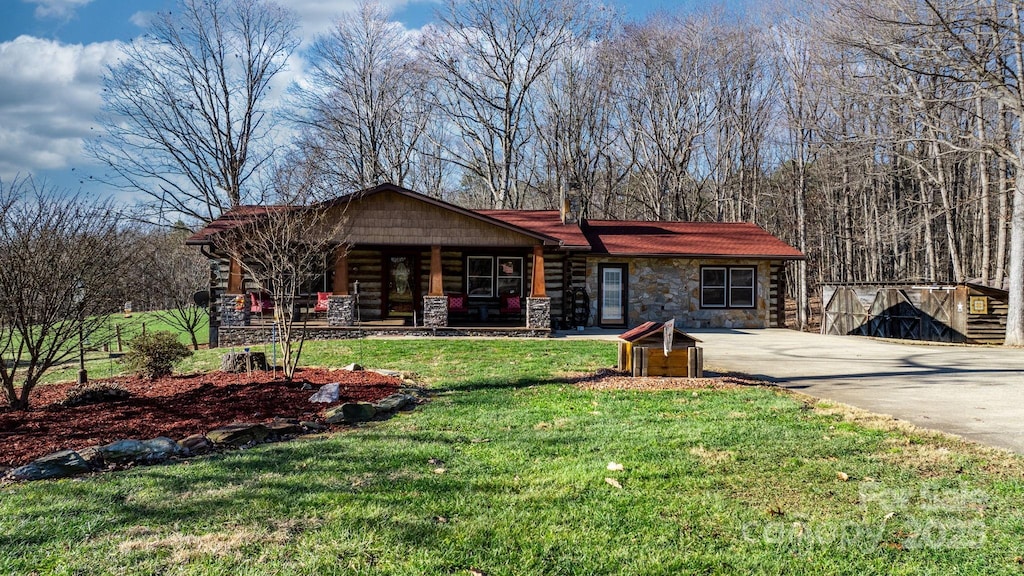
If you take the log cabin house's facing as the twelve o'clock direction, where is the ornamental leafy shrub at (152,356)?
The ornamental leafy shrub is roughly at 1 o'clock from the log cabin house.

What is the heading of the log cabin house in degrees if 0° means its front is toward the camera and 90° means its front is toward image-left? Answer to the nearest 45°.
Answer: approximately 0°

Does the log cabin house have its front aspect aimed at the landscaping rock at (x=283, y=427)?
yes

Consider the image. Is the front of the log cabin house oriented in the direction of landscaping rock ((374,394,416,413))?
yes

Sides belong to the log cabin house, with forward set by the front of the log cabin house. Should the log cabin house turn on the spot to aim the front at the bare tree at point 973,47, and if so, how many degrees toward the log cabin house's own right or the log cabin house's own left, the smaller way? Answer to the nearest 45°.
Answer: approximately 90° to the log cabin house's own left

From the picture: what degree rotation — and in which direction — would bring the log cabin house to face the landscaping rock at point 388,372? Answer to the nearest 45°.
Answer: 0° — it already faces it

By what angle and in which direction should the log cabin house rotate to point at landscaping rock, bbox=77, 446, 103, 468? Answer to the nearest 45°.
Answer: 0° — it already faces it

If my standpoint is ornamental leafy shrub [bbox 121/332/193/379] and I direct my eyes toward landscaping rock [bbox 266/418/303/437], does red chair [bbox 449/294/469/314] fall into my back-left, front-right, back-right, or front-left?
back-left

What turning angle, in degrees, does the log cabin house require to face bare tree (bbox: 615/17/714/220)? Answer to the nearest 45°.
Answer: approximately 135° to its left

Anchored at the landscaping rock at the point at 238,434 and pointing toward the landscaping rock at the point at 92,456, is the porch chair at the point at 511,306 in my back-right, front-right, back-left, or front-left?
back-right

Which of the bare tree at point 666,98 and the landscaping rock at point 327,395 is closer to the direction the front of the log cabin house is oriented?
the landscaping rock

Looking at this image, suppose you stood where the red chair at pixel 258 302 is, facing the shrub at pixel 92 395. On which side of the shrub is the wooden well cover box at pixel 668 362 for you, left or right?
left

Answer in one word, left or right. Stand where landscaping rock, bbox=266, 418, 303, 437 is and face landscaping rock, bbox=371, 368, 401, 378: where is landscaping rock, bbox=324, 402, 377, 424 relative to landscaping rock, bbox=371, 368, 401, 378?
right

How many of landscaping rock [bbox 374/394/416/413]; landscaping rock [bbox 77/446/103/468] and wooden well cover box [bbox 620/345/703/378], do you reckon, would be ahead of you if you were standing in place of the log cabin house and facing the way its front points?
3
